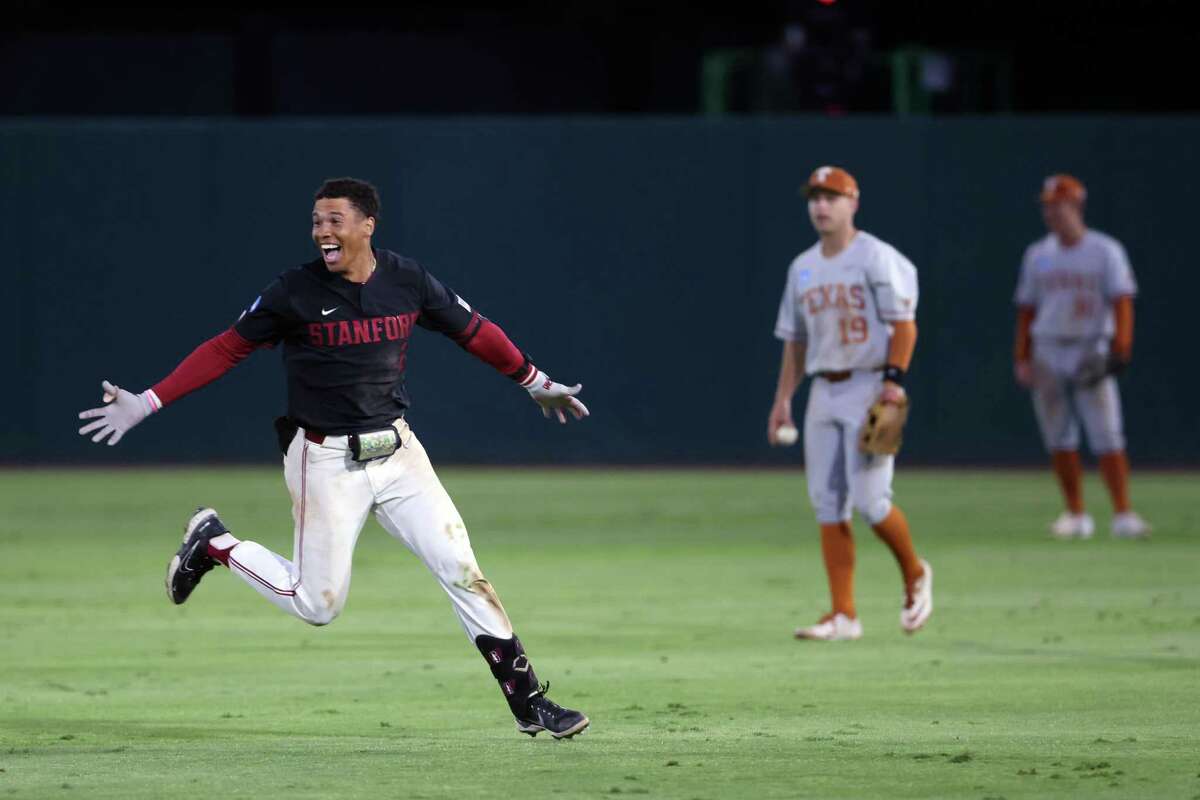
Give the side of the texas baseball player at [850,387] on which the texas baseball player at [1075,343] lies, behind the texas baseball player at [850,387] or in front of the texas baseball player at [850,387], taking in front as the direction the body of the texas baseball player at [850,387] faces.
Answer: behind

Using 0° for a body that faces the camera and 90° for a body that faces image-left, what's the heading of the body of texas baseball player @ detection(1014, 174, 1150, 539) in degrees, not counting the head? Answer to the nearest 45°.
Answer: approximately 0°

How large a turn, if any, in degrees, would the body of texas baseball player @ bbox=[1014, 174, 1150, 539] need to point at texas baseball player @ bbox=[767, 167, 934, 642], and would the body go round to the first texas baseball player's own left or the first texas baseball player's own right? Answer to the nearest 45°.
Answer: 0° — they already face them

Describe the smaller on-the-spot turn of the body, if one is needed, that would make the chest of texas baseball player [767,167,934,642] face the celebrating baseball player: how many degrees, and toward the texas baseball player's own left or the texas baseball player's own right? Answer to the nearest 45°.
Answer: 0° — they already face them

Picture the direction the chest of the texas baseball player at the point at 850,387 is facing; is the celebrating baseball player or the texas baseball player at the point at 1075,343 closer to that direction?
the celebrating baseball player
